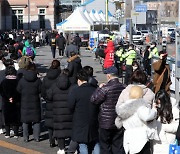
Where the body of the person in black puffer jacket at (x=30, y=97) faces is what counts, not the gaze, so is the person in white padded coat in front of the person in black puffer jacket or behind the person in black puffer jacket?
behind

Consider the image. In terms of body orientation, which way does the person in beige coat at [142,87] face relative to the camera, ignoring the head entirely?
away from the camera

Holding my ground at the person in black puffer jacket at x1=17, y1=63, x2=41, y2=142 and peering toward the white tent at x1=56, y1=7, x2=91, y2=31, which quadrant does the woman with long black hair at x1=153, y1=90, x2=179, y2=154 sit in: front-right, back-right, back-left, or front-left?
back-right

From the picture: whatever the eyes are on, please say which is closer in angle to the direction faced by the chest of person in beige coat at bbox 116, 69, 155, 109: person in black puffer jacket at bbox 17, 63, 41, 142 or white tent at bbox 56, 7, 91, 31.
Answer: the white tent

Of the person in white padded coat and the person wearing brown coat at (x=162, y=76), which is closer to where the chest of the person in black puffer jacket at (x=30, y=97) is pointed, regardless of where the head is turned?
the person wearing brown coat

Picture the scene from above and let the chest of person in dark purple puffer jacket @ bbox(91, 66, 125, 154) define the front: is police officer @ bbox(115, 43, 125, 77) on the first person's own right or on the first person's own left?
on the first person's own right

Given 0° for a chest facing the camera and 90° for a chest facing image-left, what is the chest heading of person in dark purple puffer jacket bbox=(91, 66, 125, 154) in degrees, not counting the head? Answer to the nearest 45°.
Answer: approximately 135°

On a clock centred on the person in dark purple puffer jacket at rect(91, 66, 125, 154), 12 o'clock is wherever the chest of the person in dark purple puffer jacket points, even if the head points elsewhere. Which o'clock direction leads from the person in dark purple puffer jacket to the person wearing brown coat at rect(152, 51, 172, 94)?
The person wearing brown coat is roughly at 2 o'clock from the person in dark purple puffer jacket.

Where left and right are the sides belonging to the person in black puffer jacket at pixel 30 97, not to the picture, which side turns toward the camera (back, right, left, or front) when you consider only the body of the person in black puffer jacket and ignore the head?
back

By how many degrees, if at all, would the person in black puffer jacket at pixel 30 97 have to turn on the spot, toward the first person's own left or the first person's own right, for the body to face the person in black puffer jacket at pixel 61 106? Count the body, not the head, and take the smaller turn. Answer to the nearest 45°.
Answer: approximately 135° to the first person's own right

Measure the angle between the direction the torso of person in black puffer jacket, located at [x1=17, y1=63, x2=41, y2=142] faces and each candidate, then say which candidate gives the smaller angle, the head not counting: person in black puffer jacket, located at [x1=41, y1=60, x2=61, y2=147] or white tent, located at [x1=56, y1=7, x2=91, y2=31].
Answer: the white tent

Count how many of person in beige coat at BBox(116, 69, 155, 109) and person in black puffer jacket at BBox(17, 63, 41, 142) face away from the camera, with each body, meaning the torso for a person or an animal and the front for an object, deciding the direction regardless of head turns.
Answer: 2
